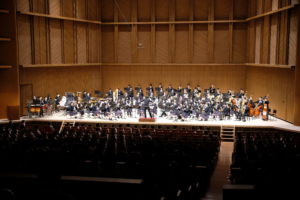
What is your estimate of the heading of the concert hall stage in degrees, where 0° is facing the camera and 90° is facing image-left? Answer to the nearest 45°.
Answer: approximately 0°
